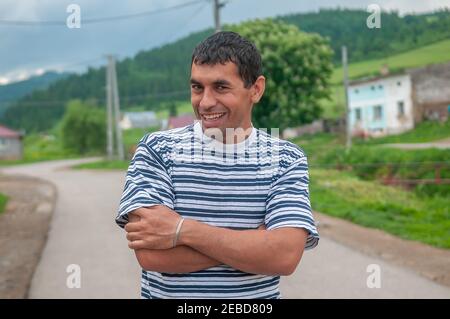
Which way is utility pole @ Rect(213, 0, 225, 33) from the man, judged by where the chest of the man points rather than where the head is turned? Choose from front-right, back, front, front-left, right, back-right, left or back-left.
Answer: back

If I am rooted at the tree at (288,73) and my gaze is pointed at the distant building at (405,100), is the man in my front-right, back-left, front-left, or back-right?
back-right

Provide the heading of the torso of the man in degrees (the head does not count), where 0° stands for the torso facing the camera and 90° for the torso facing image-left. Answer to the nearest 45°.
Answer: approximately 0°

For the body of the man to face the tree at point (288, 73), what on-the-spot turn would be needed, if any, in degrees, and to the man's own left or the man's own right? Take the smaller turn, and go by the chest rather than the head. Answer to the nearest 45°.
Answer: approximately 180°

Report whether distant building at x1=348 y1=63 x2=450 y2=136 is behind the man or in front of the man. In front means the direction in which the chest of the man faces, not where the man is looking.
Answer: behind
